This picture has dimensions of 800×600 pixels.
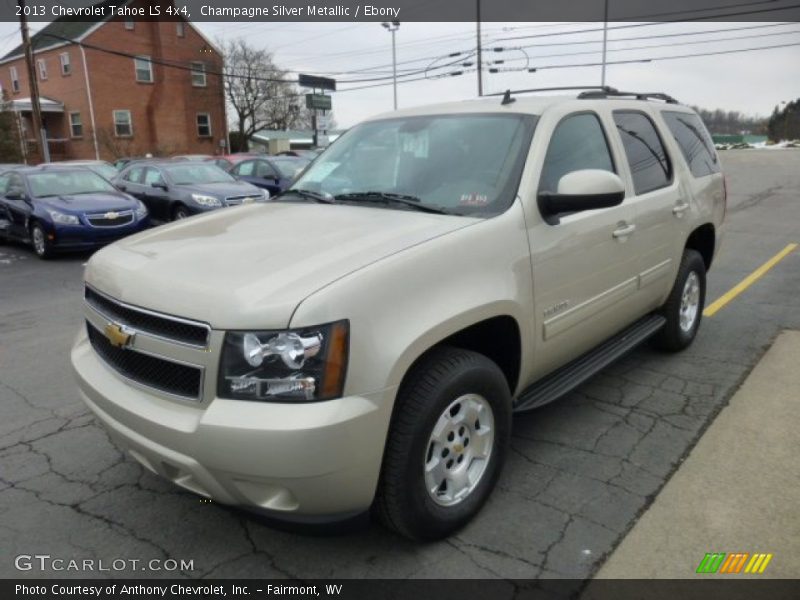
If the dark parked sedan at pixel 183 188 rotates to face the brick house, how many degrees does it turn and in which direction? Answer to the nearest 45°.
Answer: approximately 135° to its left

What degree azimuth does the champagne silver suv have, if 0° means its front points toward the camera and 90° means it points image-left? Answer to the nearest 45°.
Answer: approximately 45°

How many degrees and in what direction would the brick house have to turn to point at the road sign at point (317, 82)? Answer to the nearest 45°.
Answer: approximately 135° to its left

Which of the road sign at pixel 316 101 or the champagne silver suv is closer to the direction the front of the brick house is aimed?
the champagne silver suv

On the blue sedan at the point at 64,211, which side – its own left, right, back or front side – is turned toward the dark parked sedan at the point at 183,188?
left

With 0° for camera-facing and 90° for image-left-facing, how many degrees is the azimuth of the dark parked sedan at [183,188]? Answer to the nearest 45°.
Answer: approximately 315°

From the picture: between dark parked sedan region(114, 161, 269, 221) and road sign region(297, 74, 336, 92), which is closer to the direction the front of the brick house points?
the dark parked sedan

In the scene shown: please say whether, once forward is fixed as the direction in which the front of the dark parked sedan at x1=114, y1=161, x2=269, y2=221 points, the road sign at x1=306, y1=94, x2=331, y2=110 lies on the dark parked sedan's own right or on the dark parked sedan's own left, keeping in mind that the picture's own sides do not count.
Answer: on the dark parked sedan's own left

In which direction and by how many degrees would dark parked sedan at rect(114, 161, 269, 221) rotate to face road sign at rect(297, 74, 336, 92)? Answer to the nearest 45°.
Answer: approximately 135° to its left

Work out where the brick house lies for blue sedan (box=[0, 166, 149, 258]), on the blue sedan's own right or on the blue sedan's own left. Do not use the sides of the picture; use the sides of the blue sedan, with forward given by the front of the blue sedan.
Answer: on the blue sedan's own left
